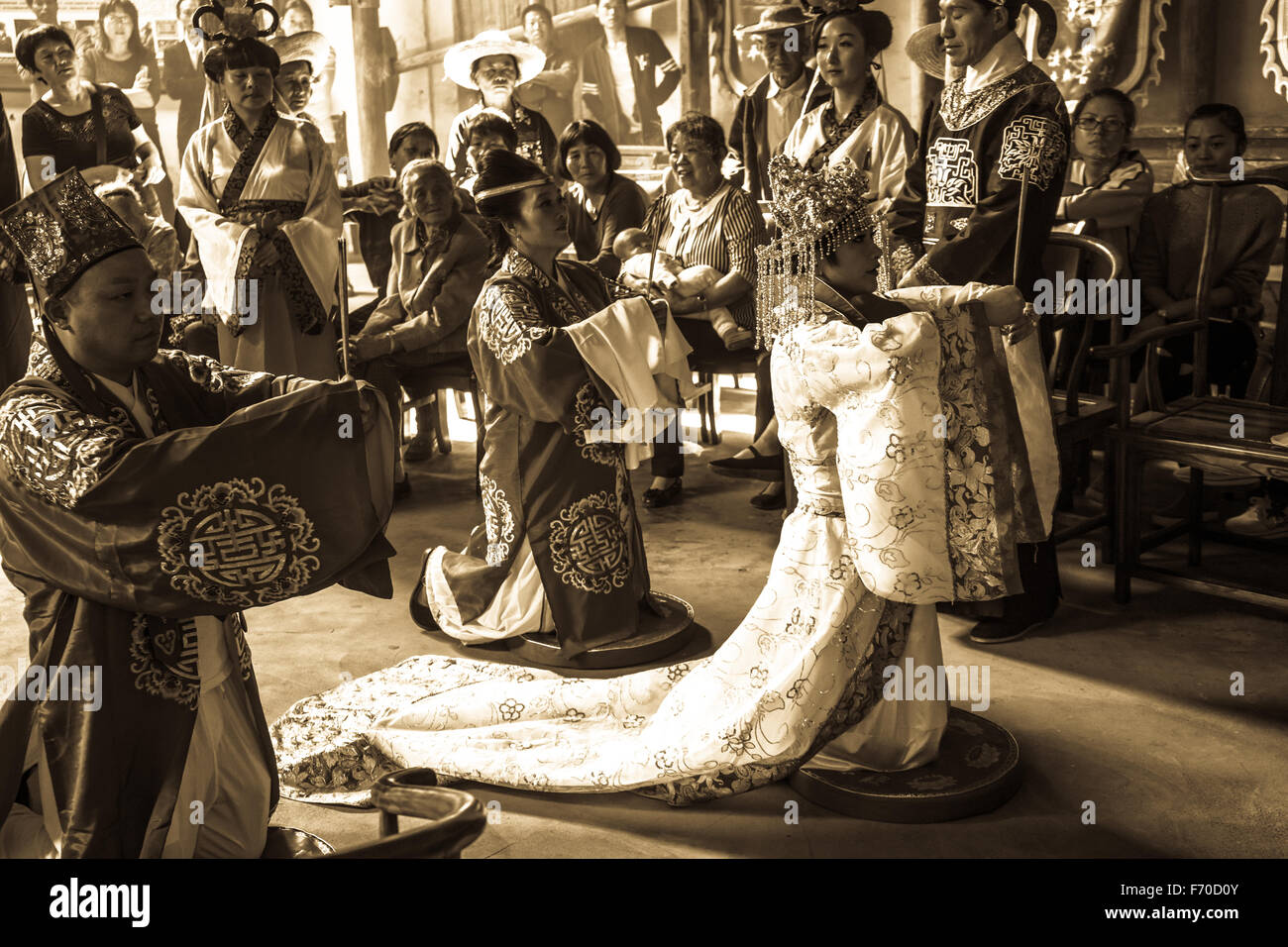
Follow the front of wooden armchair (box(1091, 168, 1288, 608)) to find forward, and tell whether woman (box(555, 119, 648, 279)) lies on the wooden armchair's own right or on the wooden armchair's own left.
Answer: on the wooden armchair's own right

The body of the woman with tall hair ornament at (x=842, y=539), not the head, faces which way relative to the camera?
to the viewer's right

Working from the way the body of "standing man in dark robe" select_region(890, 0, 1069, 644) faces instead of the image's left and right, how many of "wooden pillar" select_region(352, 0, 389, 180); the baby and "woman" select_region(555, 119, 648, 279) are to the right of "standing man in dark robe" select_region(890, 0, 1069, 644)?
3

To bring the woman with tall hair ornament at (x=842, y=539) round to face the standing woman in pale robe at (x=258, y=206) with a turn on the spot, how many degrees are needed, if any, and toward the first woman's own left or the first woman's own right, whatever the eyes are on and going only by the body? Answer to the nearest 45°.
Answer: approximately 135° to the first woman's own left

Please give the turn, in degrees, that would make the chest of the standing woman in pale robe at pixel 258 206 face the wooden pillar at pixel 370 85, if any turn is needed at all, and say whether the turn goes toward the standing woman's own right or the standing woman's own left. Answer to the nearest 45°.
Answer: approximately 180°

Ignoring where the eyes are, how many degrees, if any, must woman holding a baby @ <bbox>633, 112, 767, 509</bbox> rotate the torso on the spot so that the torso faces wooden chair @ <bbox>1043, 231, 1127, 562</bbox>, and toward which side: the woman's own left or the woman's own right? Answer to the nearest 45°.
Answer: approximately 90° to the woman's own left

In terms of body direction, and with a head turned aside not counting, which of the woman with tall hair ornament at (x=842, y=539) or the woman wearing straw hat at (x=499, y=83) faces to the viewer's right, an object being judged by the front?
the woman with tall hair ornament

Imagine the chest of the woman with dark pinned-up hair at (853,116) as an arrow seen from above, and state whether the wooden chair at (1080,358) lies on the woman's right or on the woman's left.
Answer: on the woman's left

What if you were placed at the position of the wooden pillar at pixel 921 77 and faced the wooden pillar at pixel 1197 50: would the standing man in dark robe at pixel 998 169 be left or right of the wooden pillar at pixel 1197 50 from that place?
right
